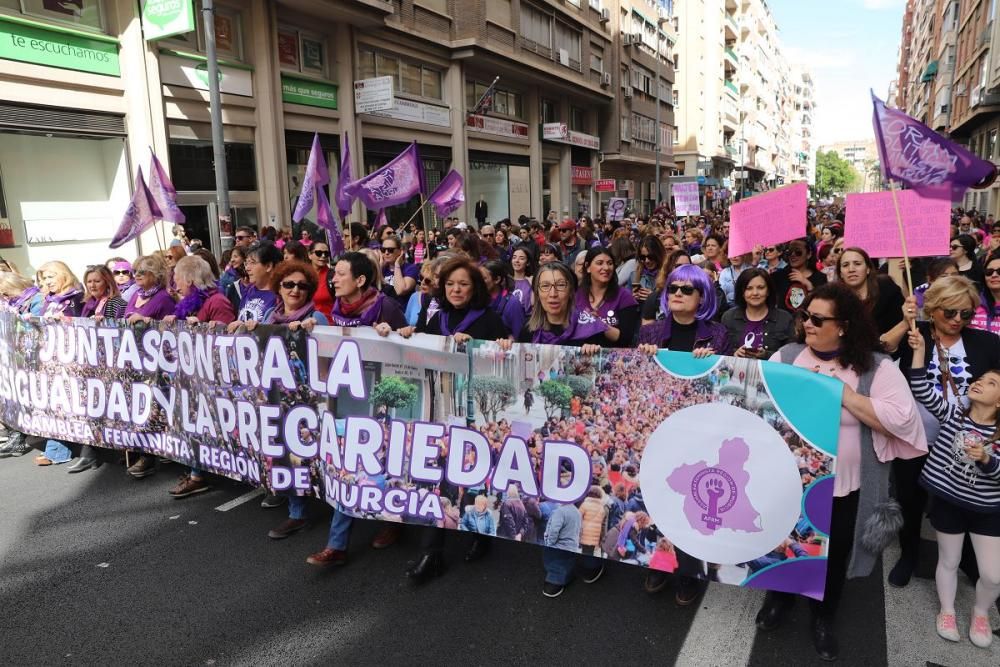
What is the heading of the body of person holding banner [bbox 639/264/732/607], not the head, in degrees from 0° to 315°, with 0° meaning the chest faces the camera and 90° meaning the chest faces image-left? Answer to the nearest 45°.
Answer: approximately 0°

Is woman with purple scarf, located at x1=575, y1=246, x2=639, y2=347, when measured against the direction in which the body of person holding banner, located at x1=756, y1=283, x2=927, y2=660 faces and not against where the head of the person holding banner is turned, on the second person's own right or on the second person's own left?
on the second person's own right

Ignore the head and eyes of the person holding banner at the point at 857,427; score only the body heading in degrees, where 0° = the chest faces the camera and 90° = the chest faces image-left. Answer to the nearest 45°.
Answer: approximately 45°

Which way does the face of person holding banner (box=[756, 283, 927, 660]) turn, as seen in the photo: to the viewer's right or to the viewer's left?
to the viewer's left

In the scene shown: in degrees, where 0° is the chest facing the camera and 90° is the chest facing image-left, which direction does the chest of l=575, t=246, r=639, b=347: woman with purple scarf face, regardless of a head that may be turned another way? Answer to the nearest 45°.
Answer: approximately 45°

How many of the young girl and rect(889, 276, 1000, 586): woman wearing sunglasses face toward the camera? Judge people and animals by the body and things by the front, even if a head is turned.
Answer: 2

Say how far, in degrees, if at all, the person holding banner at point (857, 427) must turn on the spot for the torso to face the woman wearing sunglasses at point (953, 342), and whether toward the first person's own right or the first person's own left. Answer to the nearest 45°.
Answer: approximately 180°

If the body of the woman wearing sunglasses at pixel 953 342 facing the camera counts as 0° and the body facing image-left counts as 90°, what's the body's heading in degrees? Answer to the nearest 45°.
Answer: approximately 0°

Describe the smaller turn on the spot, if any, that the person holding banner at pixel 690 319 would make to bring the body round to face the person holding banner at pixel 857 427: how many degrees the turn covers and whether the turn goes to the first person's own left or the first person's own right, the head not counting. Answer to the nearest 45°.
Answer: approximately 45° to the first person's own left

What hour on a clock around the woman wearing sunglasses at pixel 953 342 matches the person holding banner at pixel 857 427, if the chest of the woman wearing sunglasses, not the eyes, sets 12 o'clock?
The person holding banner is roughly at 1 o'clock from the woman wearing sunglasses.
